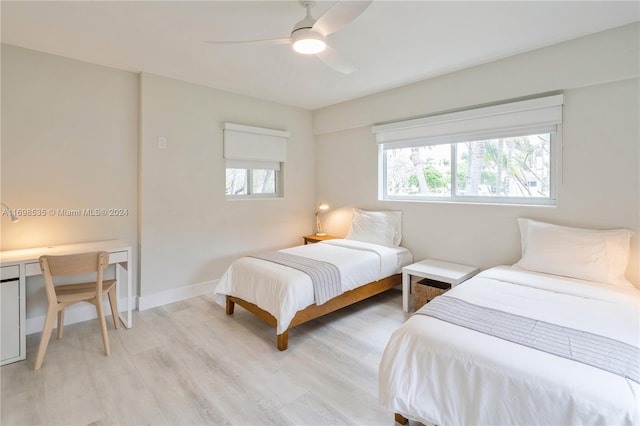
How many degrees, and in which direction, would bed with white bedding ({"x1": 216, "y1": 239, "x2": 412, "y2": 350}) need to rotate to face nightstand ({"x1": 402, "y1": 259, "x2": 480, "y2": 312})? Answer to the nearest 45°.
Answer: approximately 135° to its left

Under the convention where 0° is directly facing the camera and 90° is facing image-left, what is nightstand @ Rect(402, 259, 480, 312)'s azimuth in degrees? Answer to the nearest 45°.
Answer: approximately 45°

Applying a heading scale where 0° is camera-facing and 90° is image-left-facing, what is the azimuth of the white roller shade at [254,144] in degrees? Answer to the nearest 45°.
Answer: approximately 315°

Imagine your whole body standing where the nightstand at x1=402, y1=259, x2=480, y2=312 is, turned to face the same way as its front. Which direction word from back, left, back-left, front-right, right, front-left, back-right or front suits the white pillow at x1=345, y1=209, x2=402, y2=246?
right

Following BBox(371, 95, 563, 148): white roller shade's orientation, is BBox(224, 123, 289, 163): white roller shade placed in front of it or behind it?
in front

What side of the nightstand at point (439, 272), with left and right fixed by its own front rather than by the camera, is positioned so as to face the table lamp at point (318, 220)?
right

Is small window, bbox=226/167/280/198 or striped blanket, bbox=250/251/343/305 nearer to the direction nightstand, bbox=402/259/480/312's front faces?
the striped blanket

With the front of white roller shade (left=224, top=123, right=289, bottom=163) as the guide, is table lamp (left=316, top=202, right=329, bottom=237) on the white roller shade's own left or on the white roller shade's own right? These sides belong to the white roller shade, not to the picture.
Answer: on the white roller shade's own left

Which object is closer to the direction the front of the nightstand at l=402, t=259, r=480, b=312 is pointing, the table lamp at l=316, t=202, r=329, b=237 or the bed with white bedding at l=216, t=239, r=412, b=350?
the bed with white bedding

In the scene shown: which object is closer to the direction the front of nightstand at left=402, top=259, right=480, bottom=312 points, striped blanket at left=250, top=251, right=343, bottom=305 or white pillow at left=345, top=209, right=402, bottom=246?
the striped blanket

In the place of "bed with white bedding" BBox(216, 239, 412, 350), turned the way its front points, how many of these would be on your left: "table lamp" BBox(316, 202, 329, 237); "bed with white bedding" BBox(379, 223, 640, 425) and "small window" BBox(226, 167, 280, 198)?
1

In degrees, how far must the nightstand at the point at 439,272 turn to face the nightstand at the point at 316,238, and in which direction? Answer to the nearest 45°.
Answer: approximately 90° to its right

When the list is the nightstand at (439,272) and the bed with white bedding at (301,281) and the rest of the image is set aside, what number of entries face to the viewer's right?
0

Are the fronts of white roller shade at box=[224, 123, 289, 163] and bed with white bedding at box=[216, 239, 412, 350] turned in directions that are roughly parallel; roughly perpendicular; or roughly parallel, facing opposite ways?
roughly perpendicular

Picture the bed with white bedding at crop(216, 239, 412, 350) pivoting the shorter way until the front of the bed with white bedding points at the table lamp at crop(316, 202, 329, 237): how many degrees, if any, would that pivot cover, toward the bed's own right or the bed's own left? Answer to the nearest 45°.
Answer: approximately 135° to the bed's own right
